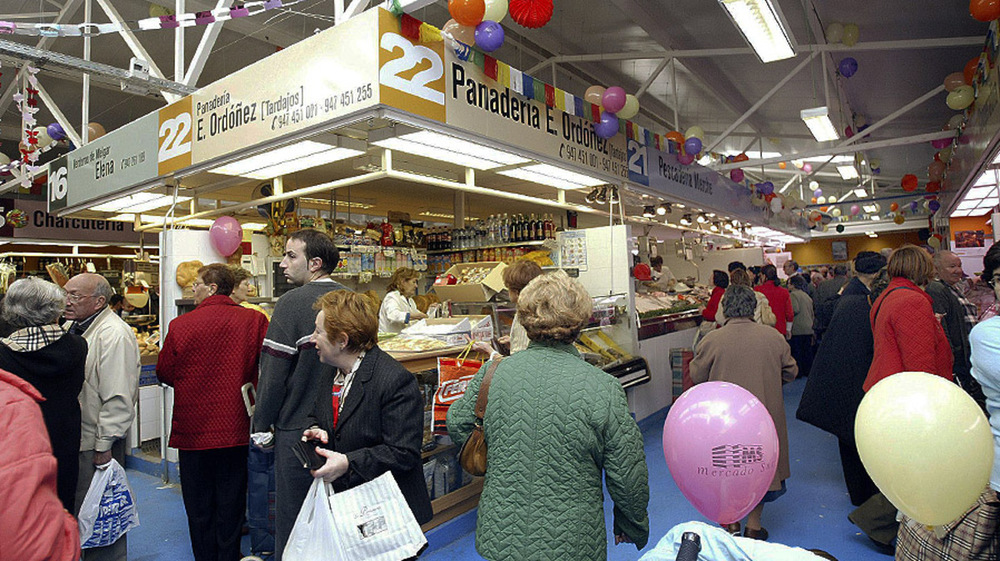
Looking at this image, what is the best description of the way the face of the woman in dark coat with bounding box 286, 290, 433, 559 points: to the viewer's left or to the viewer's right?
to the viewer's left

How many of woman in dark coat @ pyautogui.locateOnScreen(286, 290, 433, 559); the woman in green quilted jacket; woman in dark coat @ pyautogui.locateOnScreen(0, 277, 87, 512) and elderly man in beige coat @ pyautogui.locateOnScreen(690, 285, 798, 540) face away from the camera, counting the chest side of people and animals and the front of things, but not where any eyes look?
3

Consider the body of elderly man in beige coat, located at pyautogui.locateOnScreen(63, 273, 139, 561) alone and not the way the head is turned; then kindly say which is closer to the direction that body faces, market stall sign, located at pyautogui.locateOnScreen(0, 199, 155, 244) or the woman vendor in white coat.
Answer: the market stall sign

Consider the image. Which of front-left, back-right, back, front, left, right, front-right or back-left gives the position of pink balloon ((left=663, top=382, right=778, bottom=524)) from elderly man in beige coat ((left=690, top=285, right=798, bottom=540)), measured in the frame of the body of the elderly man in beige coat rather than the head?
back

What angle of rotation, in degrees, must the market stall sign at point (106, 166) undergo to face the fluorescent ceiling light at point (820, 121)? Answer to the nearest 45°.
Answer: approximately 90° to its left

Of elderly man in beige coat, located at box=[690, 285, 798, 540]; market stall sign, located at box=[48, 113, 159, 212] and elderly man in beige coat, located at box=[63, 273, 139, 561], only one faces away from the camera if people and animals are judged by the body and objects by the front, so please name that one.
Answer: elderly man in beige coat, located at box=[690, 285, 798, 540]

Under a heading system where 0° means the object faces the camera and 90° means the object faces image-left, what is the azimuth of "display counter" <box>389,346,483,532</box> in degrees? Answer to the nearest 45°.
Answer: approximately 315°

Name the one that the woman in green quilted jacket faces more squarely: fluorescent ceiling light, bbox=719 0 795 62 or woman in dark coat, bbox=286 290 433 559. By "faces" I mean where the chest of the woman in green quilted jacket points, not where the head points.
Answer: the fluorescent ceiling light

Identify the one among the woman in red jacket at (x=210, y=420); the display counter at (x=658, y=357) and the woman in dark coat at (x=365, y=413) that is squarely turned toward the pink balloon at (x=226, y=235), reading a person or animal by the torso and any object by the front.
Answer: the woman in red jacket

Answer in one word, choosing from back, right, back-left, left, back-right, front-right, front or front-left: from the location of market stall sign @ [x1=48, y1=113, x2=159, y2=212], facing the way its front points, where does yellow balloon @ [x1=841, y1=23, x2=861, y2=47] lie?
left

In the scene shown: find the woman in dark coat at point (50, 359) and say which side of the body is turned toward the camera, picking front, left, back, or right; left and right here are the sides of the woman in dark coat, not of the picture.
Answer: back

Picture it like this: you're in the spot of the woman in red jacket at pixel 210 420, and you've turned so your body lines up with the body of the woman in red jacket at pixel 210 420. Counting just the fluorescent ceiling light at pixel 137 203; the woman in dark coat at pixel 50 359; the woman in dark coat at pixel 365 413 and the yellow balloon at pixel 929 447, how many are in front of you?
1
